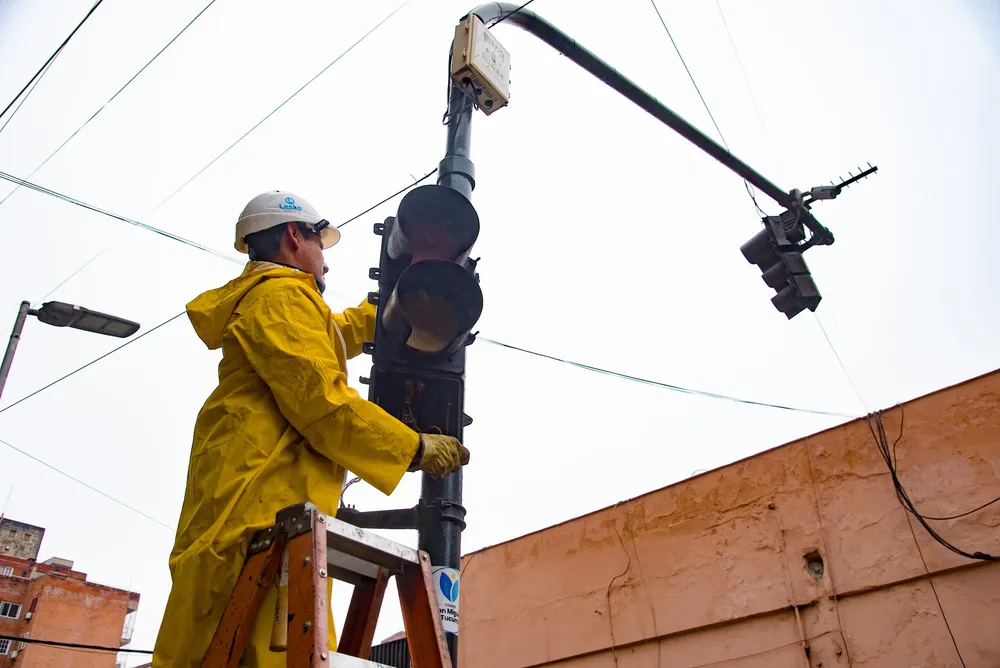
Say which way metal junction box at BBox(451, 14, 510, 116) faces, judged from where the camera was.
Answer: facing the viewer and to the right of the viewer

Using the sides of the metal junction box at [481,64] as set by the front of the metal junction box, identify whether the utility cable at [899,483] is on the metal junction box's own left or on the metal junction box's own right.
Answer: on the metal junction box's own left

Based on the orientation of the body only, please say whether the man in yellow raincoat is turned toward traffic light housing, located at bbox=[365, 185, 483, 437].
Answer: yes

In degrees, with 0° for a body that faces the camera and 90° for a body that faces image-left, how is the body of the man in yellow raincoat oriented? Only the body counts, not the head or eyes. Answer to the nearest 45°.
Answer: approximately 270°

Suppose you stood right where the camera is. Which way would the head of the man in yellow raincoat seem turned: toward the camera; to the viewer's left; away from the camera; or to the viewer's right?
to the viewer's right

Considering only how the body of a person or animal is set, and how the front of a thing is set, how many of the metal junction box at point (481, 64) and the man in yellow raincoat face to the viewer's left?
0

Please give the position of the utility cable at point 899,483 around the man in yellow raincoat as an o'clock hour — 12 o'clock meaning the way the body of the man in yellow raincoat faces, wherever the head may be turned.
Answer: The utility cable is roughly at 11 o'clock from the man in yellow raincoat.

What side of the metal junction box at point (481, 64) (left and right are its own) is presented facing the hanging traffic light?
left
